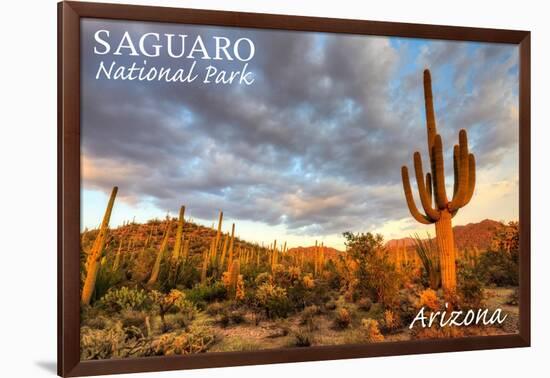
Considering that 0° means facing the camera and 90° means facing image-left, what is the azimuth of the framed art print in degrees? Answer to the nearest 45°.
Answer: approximately 315°
